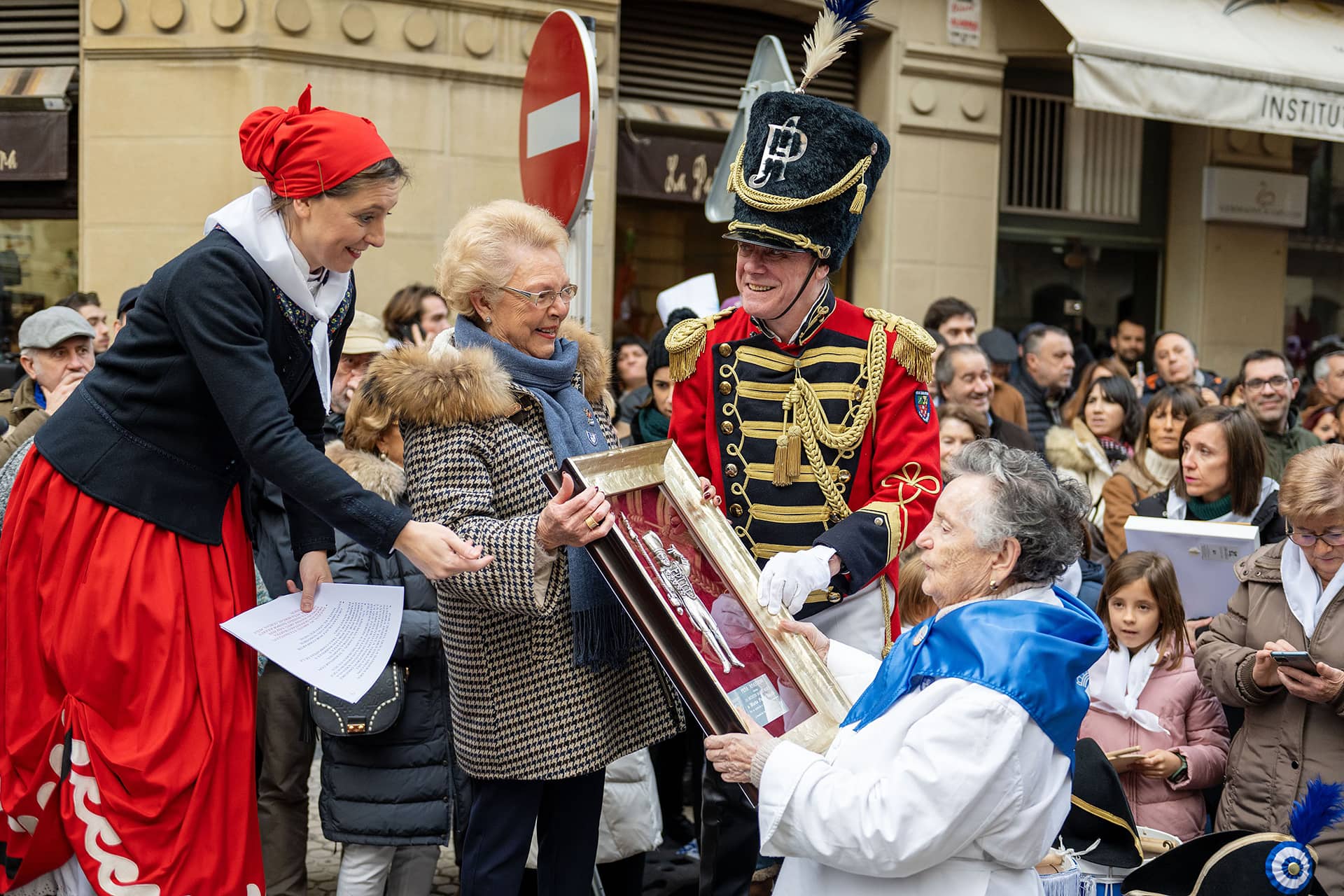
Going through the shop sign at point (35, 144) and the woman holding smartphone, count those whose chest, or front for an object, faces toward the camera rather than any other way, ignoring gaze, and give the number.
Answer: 2

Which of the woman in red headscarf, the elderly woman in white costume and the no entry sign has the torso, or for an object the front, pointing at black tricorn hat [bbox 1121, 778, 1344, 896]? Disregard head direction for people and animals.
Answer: the woman in red headscarf

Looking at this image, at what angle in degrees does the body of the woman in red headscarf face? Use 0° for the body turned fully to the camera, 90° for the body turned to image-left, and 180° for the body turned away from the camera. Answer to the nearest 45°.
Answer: approximately 270°

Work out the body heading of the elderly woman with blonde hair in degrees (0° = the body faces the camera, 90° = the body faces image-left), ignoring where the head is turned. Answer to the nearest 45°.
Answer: approximately 315°

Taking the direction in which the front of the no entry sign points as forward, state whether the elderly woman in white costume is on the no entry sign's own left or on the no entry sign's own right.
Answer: on the no entry sign's own left

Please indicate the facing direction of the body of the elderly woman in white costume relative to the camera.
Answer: to the viewer's left

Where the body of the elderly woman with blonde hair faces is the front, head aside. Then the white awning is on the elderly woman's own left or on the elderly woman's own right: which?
on the elderly woman's own left

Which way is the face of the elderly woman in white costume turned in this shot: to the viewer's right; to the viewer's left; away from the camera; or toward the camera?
to the viewer's left

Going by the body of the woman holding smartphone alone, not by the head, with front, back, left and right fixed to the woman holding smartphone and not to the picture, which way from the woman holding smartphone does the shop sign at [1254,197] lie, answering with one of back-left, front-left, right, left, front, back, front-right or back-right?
back

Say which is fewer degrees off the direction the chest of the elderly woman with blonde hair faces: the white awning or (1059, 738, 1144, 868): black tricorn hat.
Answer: the black tricorn hat
